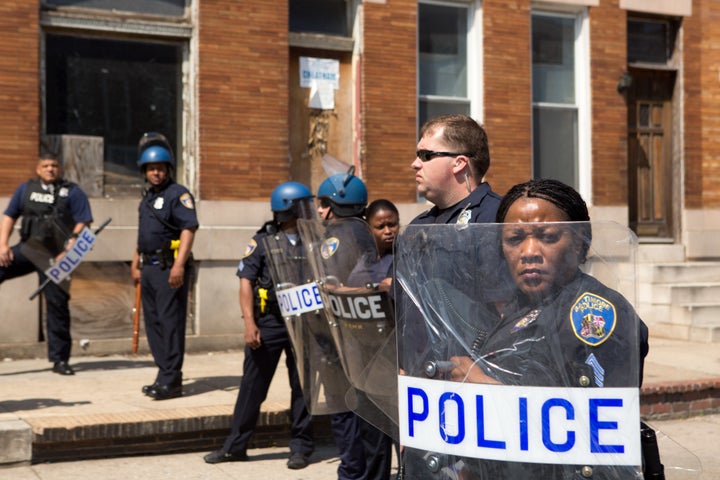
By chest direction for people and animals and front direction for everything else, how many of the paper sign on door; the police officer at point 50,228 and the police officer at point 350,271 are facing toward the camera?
2

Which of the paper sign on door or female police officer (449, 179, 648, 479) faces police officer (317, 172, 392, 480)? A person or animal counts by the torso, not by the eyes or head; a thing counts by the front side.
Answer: the paper sign on door

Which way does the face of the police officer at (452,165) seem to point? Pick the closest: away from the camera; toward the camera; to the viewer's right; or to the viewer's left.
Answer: to the viewer's left

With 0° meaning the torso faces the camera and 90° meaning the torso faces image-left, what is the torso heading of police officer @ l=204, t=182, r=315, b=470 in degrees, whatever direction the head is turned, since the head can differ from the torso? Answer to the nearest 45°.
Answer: approximately 315°

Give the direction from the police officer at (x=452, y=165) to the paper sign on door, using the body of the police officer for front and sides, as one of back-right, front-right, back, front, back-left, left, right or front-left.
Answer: back-right

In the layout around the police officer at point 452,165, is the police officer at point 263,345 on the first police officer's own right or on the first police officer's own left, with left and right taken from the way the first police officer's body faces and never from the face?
on the first police officer's own right

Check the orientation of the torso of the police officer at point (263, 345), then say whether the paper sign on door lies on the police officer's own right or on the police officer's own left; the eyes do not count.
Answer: on the police officer's own left

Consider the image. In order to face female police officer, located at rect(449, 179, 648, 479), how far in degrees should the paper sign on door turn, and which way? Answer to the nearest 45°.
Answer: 0° — it already faces them
